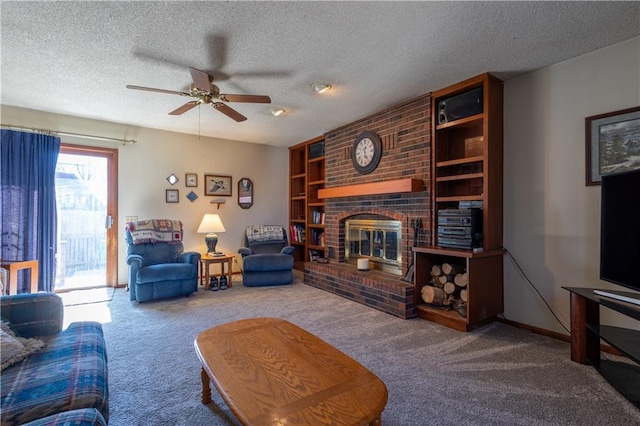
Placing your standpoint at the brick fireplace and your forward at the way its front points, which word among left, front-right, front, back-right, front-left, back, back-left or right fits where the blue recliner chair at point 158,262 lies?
front-right

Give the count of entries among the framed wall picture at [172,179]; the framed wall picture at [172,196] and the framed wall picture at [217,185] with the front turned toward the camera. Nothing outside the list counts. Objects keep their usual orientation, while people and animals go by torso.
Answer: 3

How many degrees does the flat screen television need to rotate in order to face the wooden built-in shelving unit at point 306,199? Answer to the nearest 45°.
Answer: approximately 45° to its right

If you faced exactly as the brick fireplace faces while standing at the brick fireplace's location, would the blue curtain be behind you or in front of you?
in front

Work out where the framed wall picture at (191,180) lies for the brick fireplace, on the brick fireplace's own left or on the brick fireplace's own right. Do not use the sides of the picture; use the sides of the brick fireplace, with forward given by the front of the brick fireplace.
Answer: on the brick fireplace's own right

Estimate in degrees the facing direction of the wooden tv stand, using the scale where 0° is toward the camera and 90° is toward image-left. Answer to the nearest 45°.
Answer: approximately 45°

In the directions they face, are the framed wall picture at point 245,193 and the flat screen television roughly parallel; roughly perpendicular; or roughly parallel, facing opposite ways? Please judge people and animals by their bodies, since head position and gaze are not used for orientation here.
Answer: roughly perpendicular

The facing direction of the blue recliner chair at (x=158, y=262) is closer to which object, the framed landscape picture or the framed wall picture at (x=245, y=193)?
the framed landscape picture

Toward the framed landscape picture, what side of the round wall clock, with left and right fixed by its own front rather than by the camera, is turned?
left

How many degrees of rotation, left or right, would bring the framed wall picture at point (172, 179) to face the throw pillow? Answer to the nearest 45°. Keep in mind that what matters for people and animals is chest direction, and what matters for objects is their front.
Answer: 0° — it already faces it

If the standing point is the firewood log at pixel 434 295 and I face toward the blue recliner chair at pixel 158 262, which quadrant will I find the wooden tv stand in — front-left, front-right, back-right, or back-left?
back-left

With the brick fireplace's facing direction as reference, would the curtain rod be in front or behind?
in front
